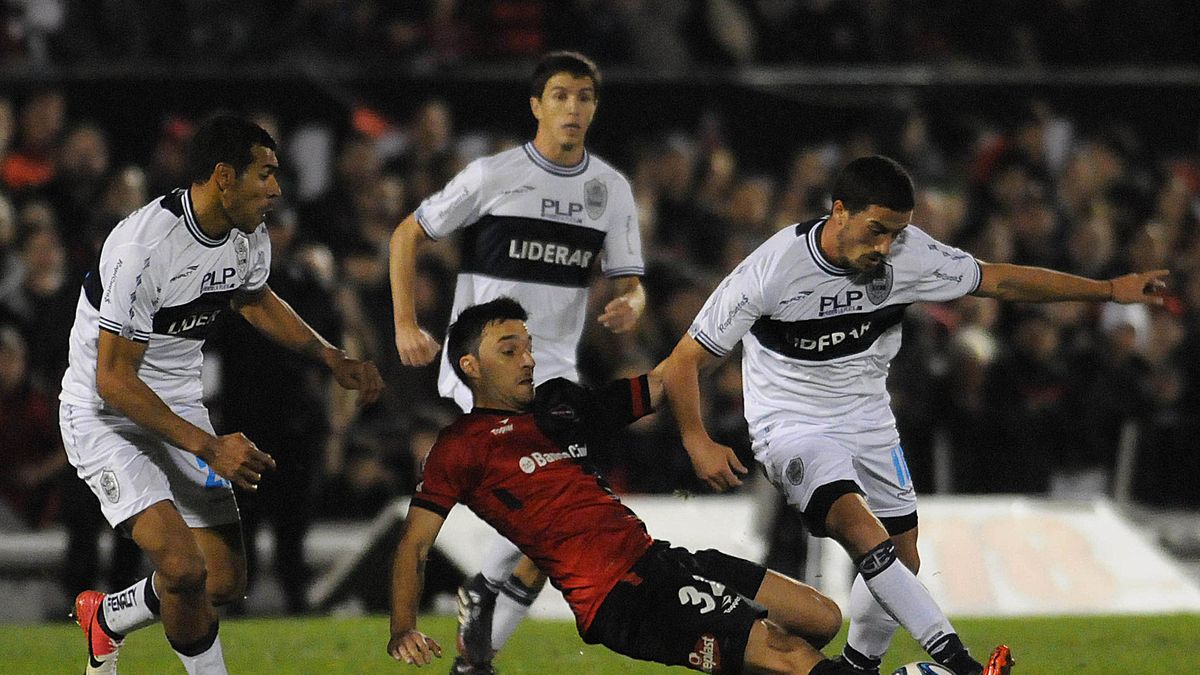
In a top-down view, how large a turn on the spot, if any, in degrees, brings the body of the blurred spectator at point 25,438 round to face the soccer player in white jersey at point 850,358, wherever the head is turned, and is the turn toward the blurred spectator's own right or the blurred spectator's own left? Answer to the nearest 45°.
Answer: approximately 45° to the blurred spectator's own left

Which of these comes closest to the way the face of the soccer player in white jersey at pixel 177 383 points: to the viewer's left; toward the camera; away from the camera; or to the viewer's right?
to the viewer's right

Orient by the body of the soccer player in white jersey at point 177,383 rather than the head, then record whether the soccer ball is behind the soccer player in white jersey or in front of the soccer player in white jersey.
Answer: in front

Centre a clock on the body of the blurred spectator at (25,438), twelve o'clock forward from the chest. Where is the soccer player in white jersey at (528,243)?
The soccer player in white jersey is roughly at 11 o'clock from the blurred spectator.

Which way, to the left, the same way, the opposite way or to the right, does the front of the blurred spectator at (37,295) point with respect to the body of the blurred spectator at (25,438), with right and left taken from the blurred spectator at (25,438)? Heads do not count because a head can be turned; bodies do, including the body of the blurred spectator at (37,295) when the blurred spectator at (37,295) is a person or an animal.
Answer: the same way

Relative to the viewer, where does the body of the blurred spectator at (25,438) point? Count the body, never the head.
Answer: toward the camera

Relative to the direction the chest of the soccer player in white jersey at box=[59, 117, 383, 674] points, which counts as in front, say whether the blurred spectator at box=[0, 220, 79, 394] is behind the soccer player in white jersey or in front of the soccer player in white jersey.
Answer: behind

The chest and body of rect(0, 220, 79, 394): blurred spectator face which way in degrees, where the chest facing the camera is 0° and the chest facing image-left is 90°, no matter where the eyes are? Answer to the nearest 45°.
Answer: approximately 0°

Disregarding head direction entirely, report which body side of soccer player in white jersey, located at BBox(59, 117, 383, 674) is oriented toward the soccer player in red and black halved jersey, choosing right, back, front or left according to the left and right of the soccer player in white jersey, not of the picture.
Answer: front

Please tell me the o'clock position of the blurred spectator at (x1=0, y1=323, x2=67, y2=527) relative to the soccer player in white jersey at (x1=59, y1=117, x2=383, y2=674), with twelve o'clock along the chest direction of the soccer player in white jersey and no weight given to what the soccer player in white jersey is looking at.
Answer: The blurred spectator is roughly at 7 o'clock from the soccer player in white jersey.

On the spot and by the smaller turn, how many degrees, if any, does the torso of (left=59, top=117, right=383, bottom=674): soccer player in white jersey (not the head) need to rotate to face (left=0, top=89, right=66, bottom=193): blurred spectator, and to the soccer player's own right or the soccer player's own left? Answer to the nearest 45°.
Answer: approximately 135° to the soccer player's own left

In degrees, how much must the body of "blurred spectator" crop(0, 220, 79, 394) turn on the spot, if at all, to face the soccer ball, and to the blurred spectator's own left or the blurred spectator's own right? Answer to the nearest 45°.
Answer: approximately 45° to the blurred spectator's own left

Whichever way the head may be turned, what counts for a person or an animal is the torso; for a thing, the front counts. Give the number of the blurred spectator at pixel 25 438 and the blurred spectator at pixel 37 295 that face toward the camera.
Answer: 2
